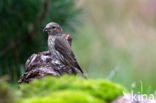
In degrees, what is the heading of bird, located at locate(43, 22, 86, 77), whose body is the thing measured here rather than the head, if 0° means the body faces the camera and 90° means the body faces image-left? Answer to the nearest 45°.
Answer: approximately 90°

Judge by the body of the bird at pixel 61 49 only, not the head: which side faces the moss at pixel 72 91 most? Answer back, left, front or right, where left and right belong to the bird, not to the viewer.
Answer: left
